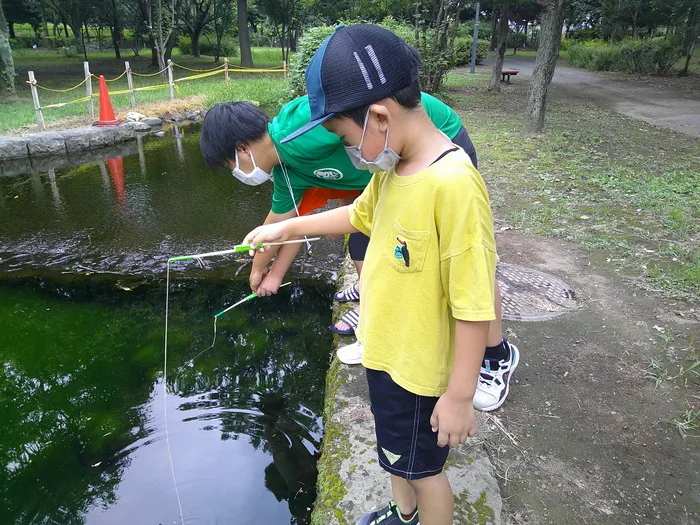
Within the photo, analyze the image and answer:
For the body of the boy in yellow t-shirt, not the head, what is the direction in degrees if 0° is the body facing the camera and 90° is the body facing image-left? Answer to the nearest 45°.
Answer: approximately 45°

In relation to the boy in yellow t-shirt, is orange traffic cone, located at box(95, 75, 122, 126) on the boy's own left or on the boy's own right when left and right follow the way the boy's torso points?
on the boy's own right

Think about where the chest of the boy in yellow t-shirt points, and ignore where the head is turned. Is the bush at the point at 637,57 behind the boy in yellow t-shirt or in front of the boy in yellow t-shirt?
behind

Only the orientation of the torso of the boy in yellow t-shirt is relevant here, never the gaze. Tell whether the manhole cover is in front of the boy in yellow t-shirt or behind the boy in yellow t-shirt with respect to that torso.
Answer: behind

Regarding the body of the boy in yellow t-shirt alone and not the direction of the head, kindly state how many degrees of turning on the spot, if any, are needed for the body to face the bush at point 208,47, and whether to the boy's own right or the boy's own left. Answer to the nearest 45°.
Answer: approximately 135° to the boy's own right

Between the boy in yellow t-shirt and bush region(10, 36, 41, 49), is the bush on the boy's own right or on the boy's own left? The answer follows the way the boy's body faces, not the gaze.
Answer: on the boy's own right

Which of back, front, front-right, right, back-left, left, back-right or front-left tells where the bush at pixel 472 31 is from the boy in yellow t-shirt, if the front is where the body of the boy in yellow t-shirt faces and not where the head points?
back-right

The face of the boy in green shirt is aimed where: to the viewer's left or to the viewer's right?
to the viewer's left

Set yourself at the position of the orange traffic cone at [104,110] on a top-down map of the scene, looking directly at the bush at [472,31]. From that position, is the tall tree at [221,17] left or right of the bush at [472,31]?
left

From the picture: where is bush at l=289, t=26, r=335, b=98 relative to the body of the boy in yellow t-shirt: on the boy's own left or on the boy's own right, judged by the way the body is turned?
on the boy's own right
